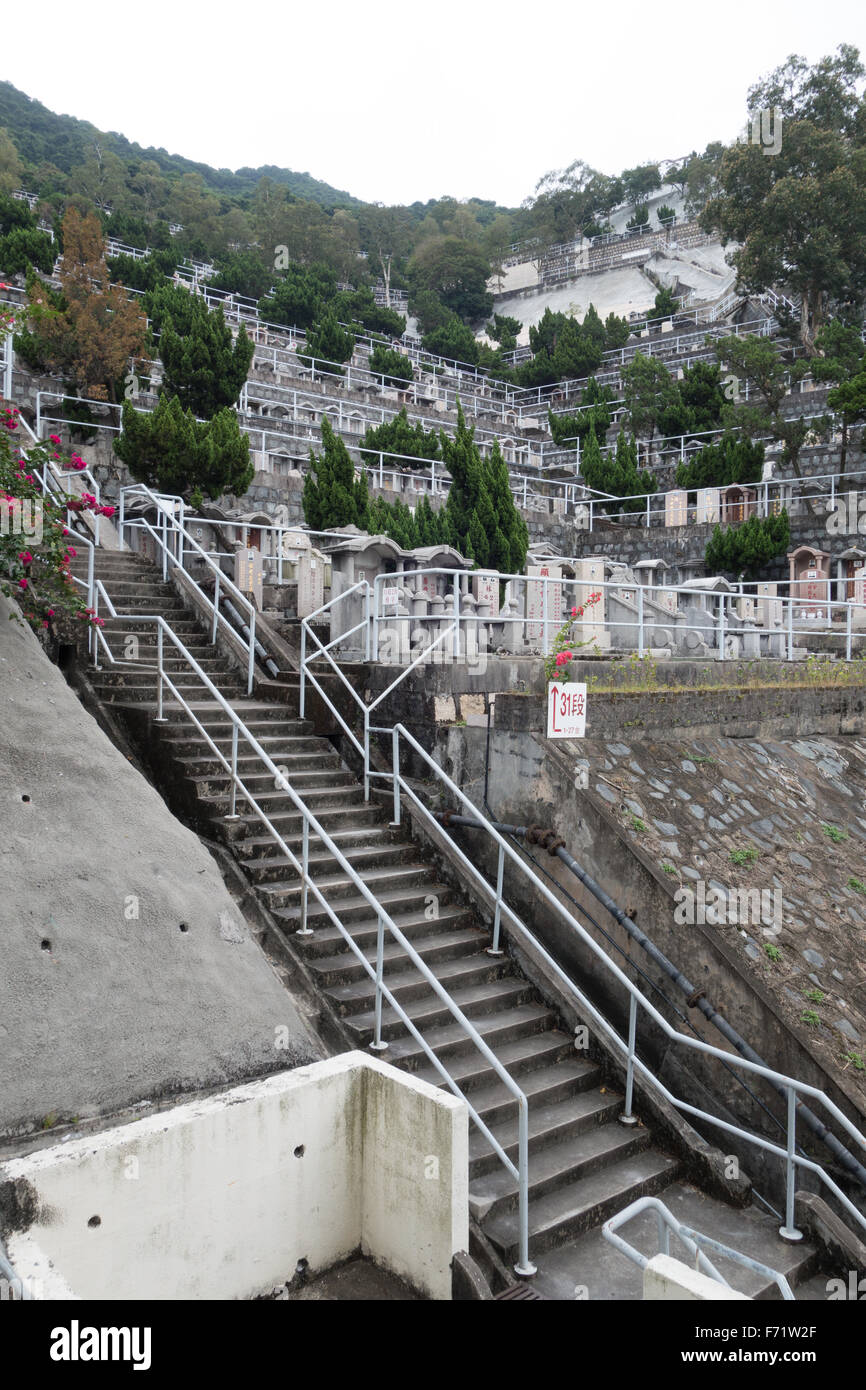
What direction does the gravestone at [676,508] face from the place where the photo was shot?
facing the viewer

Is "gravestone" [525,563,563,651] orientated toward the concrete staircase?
yes

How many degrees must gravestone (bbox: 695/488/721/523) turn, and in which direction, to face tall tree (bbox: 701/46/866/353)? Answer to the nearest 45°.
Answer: approximately 180°

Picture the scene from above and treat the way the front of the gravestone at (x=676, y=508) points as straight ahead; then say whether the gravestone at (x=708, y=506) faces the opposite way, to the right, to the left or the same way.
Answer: the same way

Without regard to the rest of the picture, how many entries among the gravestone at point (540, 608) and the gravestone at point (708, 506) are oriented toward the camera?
2

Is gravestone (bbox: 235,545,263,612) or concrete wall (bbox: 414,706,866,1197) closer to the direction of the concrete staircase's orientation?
the concrete wall

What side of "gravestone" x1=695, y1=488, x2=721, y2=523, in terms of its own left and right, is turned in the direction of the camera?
front

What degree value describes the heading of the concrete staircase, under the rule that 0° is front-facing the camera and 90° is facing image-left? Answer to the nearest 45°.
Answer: approximately 315°

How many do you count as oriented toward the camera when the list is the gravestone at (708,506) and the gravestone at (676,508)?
2

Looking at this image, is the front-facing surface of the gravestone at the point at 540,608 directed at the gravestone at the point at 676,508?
no

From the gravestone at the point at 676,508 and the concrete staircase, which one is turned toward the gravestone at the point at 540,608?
the gravestone at the point at 676,508

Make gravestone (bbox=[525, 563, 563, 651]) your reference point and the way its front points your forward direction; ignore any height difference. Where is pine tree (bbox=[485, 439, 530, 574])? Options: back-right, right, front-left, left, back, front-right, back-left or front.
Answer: back

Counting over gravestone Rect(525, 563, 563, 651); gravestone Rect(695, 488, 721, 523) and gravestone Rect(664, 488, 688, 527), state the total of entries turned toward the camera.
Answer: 3

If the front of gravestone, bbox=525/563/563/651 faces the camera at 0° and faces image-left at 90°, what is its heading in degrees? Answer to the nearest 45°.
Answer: approximately 0°

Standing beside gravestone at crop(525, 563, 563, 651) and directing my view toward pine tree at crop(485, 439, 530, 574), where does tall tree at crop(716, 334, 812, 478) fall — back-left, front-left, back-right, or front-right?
front-right

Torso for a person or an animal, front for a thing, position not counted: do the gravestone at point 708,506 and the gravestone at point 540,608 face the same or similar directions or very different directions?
same or similar directions
